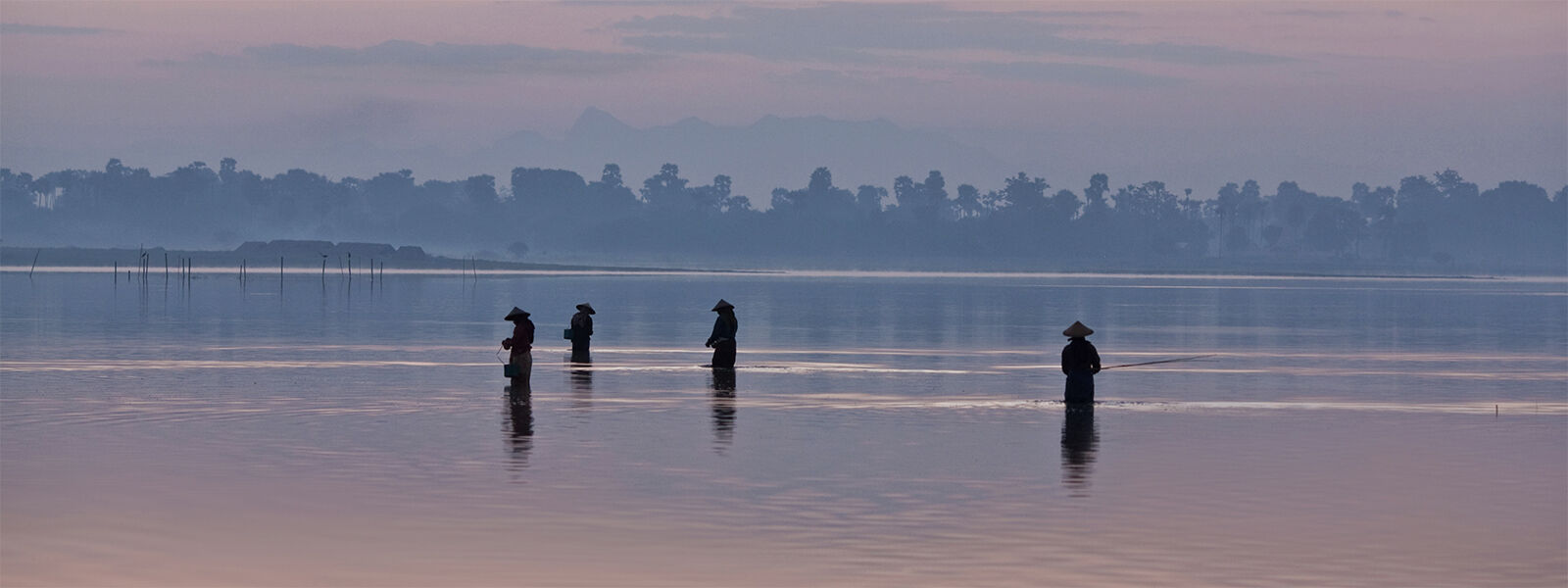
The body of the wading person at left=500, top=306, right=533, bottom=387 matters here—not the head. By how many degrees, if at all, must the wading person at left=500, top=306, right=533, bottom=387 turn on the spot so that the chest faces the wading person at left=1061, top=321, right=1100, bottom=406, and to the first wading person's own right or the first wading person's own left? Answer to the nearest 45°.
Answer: approximately 135° to the first wading person's own left

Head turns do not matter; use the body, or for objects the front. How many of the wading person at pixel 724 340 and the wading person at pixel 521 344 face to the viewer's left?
2

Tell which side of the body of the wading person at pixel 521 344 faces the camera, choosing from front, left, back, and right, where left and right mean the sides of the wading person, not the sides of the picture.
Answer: left

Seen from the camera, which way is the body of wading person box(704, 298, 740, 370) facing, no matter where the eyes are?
to the viewer's left

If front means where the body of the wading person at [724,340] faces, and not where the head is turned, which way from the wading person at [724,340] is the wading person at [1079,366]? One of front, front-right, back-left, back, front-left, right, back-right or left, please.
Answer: back-left
